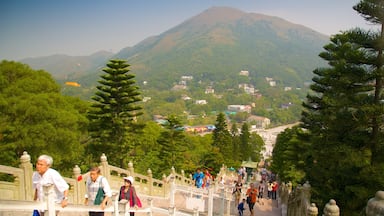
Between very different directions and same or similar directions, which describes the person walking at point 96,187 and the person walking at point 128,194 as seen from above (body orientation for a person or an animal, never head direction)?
same or similar directions

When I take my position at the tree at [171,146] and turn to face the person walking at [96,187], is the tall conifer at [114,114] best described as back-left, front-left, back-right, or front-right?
front-right

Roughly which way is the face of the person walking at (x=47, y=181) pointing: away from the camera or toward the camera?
toward the camera

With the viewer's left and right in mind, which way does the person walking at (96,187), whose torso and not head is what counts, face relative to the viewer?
facing the viewer and to the left of the viewer

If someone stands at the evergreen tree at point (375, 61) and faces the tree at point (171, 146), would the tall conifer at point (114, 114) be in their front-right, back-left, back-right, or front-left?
front-left

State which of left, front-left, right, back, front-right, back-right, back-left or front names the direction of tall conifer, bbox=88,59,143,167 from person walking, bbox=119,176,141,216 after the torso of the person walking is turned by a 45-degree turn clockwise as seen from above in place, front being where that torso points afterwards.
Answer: right

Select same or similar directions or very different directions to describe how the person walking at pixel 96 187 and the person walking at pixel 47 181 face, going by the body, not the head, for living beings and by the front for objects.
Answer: same or similar directions

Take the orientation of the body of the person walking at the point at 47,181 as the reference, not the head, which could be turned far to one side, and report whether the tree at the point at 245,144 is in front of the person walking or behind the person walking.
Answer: behind

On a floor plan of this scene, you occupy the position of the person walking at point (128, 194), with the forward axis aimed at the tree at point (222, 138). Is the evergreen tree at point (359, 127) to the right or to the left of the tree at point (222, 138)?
right

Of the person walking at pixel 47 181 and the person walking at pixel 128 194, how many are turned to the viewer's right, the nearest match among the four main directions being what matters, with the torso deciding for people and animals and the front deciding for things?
0

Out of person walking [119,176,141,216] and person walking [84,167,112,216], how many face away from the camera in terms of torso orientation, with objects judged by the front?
0

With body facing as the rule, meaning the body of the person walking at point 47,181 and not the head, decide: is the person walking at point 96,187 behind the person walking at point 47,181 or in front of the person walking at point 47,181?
behind

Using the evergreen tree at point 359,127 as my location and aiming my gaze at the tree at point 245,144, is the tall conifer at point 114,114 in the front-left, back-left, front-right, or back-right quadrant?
front-left
